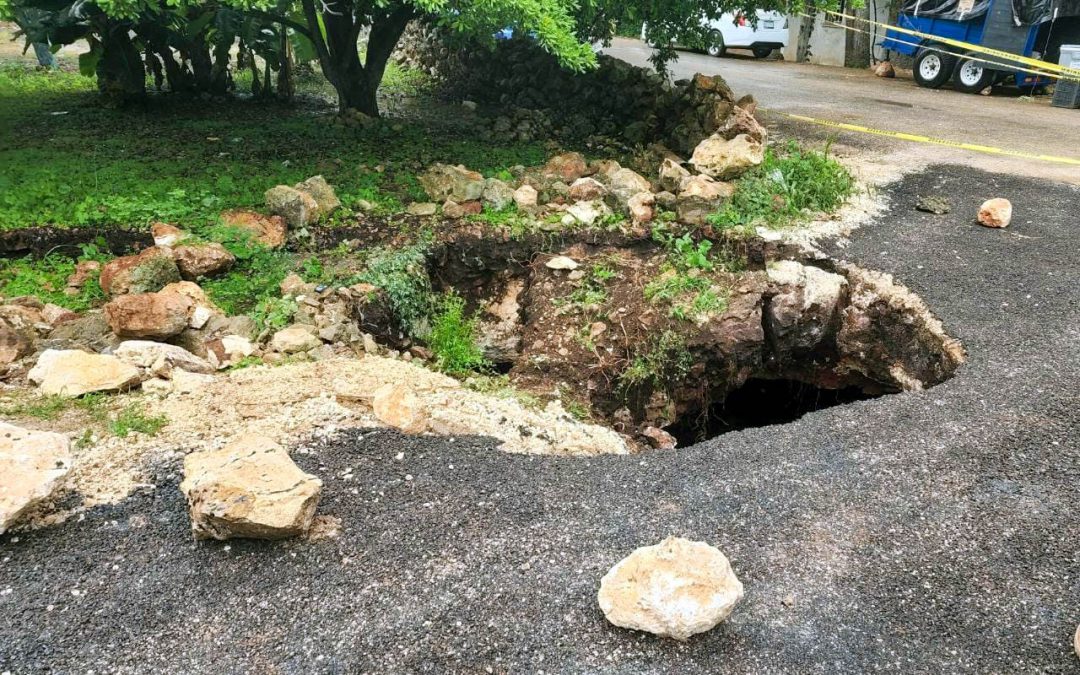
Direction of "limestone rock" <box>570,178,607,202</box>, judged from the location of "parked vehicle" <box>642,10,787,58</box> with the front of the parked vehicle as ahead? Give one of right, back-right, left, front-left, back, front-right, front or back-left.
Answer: back-left

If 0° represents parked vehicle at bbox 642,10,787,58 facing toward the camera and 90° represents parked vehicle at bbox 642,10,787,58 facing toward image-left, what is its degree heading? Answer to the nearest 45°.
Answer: approximately 135°

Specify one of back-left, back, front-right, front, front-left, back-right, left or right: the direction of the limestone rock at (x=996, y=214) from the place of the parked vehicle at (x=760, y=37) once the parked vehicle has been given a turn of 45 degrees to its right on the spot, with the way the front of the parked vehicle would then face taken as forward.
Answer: back

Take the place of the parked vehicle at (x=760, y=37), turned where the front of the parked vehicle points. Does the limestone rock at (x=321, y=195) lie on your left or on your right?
on your left

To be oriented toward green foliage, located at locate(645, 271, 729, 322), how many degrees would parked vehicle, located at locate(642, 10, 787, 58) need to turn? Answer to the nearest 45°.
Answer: approximately 135° to its left

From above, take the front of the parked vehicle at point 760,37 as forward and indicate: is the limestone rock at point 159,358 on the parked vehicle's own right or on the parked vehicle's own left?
on the parked vehicle's own left

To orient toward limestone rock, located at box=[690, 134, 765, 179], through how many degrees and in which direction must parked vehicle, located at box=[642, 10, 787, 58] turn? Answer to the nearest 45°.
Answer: approximately 135° to its left
